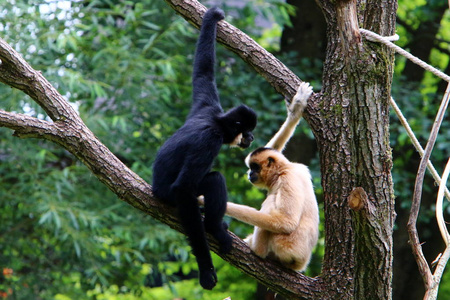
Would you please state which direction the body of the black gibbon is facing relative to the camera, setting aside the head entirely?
to the viewer's right

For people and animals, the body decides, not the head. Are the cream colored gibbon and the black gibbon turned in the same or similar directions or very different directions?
very different directions

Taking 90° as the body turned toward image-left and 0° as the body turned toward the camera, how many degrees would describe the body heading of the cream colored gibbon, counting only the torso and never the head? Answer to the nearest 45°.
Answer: approximately 90°

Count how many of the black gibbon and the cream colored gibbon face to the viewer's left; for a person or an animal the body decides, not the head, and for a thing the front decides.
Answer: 1

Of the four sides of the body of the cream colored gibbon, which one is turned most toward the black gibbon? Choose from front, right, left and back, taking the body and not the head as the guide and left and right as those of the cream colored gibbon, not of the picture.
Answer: front

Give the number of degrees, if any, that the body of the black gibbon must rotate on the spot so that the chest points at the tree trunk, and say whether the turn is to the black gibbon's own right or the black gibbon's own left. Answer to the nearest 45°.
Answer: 0° — it already faces it
